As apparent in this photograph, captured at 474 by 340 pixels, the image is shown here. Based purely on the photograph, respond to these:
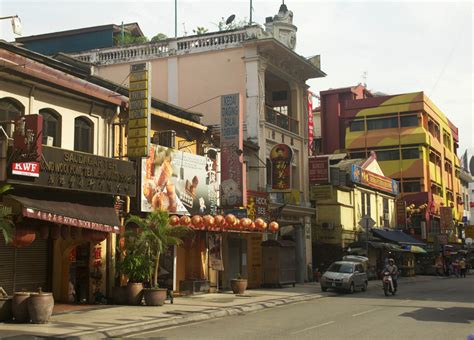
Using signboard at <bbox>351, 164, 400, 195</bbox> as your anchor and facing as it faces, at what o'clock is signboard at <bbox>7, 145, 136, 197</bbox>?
signboard at <bbox>7, 145, 136, 197</bbox> is roughly at 2 o'clock from signboard at <bbox>351, 164, 400, 195</bbox>.

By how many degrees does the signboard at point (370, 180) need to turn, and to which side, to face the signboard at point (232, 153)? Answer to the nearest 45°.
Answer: approximately 45° to its right

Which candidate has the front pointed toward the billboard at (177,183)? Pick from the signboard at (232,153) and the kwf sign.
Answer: the signboard

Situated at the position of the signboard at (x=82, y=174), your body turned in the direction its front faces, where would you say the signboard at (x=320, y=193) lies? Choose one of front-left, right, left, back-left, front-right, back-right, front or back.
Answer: left

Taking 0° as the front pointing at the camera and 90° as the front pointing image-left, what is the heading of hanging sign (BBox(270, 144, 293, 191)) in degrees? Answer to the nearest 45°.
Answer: approximately 0°

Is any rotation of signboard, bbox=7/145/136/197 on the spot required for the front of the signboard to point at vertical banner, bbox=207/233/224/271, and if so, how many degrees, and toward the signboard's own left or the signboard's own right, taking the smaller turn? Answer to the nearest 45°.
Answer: approximately 90° to the signboard's own left

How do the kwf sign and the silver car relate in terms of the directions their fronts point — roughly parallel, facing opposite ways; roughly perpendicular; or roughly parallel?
roughly perpendicular

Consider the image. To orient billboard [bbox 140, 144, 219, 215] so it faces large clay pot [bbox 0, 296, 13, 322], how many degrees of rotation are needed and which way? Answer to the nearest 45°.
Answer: approximately 90° to its right

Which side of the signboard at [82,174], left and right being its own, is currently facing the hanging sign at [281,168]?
left

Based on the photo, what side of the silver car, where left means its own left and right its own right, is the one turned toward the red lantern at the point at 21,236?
front

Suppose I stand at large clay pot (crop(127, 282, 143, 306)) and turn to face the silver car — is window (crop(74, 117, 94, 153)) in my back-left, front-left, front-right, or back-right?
back-left

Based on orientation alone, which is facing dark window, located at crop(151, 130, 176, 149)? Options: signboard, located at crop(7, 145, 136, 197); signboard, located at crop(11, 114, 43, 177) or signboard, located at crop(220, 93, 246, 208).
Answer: signboard, located at crop(220, 93, 246, 208)

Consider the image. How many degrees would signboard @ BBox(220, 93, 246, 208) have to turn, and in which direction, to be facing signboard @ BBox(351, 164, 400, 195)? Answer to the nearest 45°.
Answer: approximately 180°

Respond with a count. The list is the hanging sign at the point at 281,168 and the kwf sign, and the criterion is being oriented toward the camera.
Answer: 2
